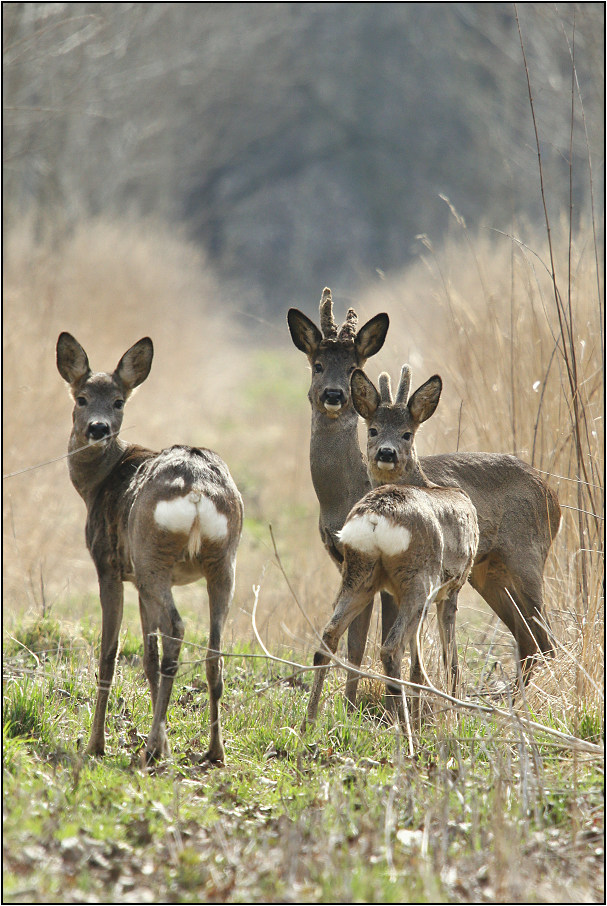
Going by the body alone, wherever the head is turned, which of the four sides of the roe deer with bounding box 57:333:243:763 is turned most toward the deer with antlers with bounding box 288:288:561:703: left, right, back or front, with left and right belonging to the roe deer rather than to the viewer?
right

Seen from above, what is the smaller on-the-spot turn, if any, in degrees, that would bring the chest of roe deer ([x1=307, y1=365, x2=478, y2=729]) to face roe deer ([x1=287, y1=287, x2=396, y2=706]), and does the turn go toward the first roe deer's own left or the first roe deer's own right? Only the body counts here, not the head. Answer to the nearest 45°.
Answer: approximately 45° to the first roe deer's own left

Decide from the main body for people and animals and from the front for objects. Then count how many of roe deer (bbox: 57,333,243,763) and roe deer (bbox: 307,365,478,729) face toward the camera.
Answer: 0

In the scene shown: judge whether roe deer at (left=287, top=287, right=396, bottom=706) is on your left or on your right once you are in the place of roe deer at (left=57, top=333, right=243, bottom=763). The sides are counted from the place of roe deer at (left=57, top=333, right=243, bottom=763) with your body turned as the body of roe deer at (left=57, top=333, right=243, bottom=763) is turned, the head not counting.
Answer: on your right

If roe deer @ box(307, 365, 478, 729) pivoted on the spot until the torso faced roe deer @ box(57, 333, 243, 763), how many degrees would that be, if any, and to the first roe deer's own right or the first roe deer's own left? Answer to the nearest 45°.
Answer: approximately 135° to the first roe deer's own left

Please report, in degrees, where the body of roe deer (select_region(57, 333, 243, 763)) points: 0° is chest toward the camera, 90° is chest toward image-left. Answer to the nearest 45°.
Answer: approximately 135°

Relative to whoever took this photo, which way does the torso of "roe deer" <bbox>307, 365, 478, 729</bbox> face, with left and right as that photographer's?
facing away from the viewer and to the right of the viewer
